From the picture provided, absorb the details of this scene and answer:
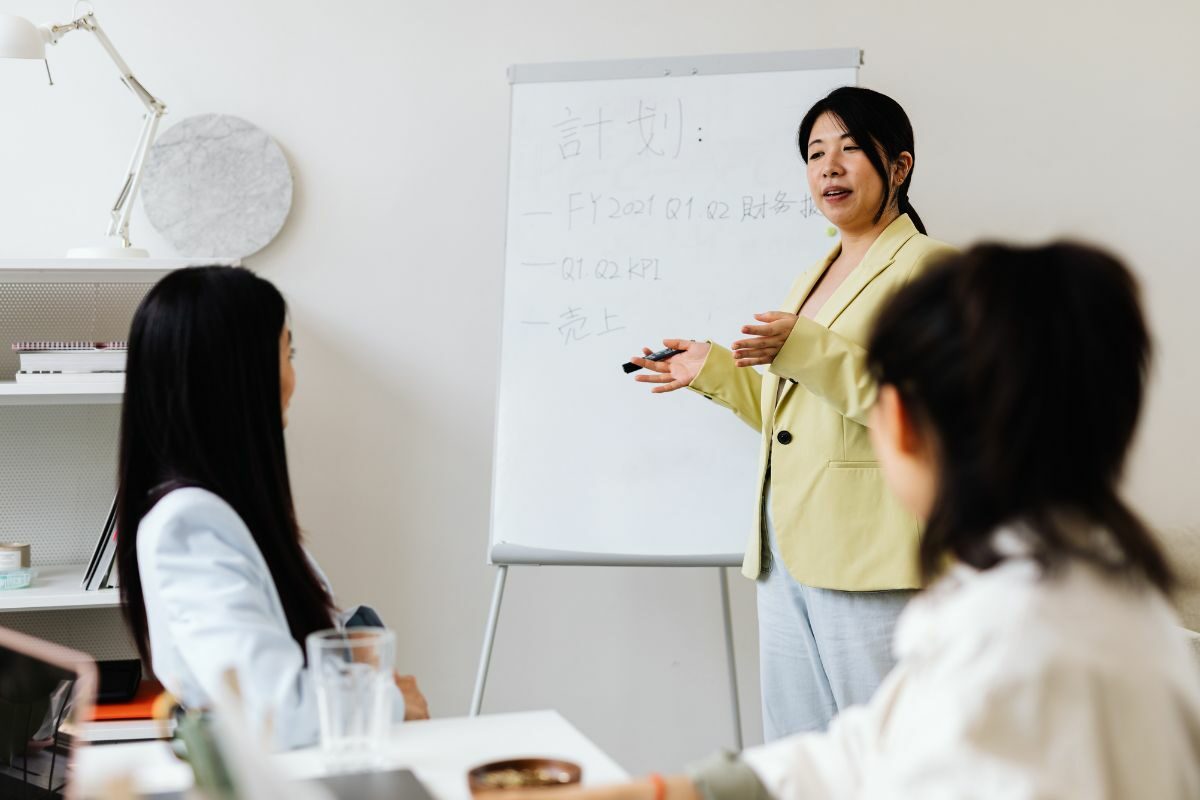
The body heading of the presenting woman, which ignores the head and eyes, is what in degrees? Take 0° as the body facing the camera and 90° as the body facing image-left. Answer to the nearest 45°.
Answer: approximately 45°

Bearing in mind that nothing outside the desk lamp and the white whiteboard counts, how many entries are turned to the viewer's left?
1

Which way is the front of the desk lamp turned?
to the viewer's left

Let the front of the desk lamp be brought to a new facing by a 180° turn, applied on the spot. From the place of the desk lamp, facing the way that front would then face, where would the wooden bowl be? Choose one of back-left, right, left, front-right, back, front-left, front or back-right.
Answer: right

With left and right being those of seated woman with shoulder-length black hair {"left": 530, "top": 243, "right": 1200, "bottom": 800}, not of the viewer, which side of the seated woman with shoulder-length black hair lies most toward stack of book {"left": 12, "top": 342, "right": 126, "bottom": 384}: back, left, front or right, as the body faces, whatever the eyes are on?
front

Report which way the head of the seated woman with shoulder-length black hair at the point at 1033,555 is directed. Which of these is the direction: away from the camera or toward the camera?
away from the camera

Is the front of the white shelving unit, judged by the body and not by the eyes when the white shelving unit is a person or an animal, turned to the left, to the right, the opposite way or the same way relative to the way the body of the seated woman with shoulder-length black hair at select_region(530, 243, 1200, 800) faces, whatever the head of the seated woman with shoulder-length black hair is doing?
the opposite way

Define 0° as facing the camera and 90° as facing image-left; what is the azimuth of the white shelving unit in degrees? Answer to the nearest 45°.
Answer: approximately 0°

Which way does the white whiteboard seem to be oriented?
toward the camera

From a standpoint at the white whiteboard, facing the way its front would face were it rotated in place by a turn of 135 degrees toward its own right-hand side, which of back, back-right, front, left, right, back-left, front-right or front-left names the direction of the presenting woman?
back

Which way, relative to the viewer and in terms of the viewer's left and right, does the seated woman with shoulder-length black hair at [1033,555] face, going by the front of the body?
facing away from the viewer and to the left of the viewer

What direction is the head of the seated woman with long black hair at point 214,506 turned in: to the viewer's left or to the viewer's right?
to the viewer's right

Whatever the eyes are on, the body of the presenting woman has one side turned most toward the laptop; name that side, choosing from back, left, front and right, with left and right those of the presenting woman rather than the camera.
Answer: front

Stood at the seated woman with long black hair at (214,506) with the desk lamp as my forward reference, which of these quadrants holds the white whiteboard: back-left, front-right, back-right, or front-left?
front-right

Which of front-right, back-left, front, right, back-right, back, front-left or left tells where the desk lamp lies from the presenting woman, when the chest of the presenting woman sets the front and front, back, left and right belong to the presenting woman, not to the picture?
front-right

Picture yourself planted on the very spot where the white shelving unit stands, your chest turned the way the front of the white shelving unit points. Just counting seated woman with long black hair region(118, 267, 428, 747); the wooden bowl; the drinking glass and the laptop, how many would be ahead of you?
4
